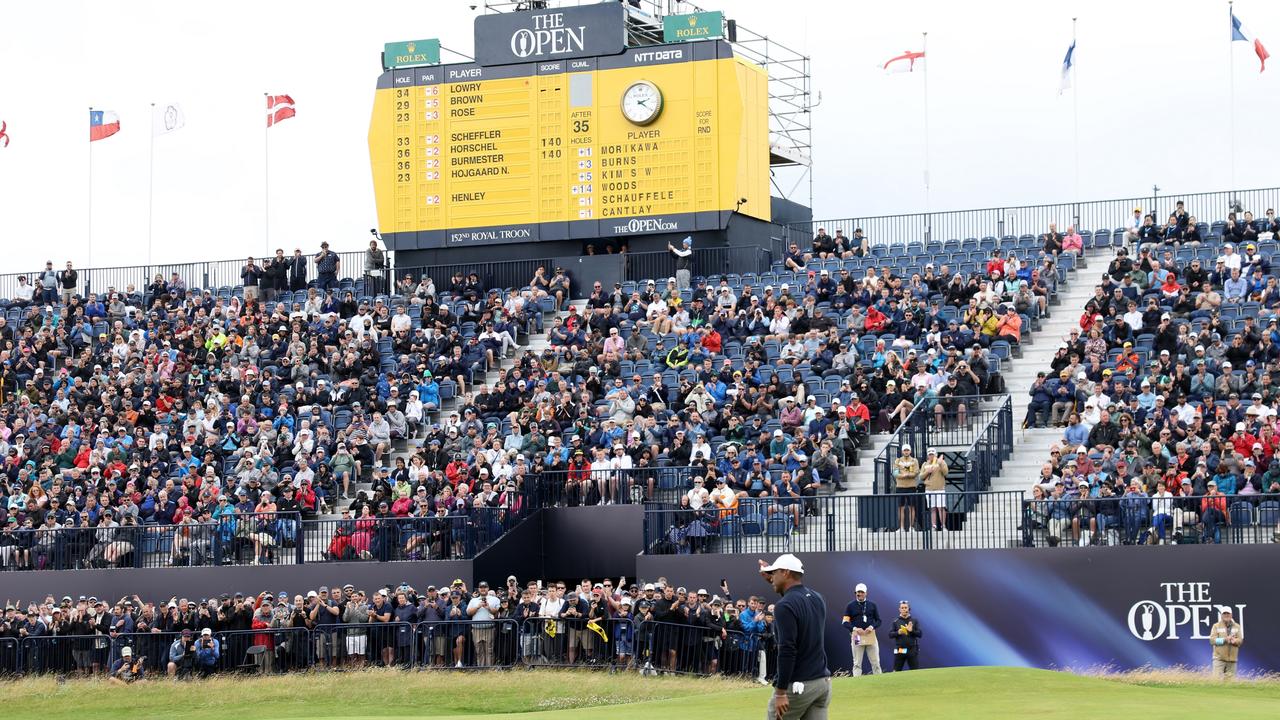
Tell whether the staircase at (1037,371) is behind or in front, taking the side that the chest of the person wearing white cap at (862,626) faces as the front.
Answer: behind

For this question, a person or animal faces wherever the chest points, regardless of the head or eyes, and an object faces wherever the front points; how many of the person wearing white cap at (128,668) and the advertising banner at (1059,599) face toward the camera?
2

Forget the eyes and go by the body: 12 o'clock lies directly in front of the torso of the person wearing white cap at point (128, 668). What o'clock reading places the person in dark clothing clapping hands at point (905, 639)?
The person in dark clothing clapping hands is roughly at 10 o'clock from the person wearing white cap.

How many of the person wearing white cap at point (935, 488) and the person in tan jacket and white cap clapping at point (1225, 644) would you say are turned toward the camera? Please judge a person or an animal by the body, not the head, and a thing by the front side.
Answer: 2

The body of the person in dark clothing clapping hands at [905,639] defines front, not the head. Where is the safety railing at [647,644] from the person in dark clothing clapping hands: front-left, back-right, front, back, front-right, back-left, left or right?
right

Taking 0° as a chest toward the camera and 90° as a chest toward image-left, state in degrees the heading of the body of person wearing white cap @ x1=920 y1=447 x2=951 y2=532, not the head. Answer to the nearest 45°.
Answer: approximately 0°

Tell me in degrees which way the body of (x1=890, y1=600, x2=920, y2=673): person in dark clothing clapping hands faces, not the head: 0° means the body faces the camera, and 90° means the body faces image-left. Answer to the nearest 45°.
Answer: approximately 0°
